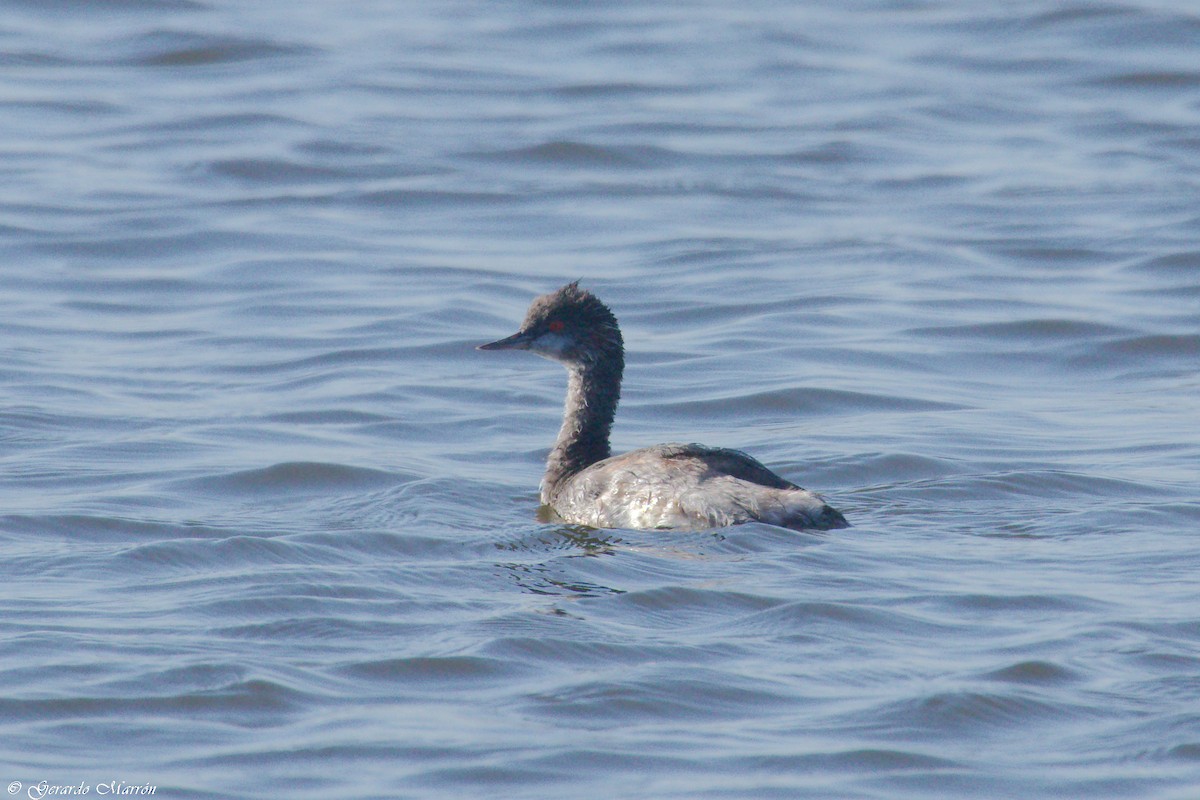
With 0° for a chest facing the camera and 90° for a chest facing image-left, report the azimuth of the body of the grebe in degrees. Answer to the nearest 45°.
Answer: approximately 90°
